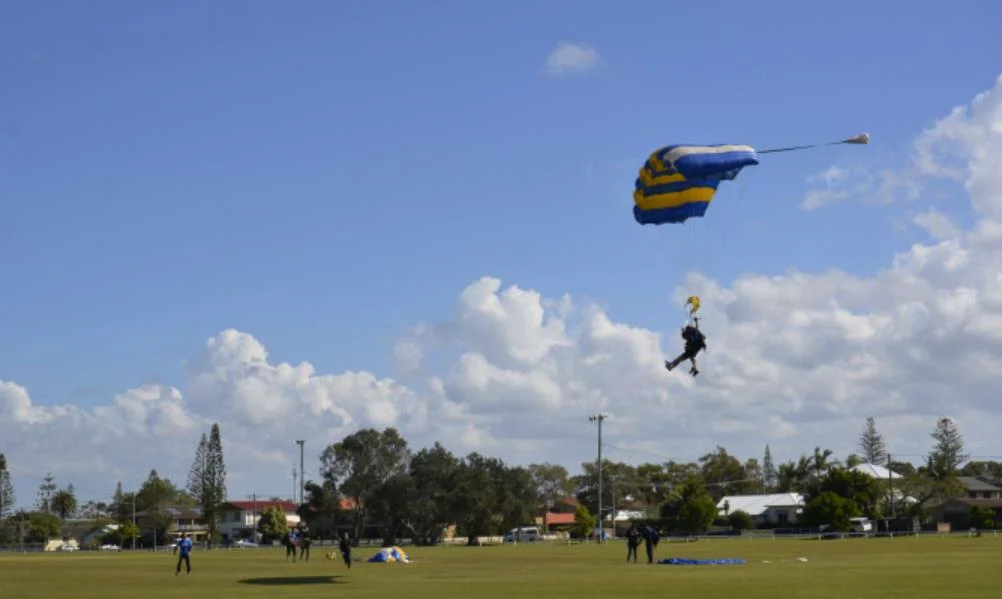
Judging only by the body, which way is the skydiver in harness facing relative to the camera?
to the viewer's left
